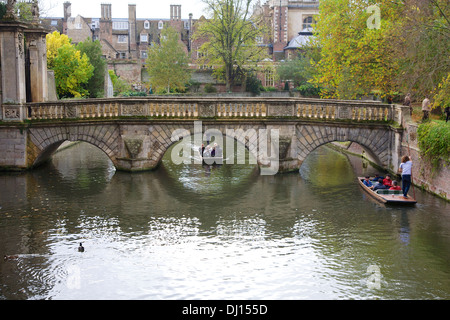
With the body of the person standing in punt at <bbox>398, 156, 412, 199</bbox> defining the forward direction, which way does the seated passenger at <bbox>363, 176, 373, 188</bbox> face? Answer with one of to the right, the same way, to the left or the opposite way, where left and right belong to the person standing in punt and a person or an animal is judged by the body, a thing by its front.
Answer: the opposite way

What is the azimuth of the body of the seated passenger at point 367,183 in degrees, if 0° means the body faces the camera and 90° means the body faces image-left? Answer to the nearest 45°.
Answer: approximately 315°

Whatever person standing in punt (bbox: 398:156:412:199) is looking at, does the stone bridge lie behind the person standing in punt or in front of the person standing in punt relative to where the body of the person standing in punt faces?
in front

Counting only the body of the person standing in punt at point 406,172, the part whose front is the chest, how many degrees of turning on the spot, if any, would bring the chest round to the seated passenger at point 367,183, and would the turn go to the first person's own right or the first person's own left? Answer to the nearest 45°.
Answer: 0° — they already face them

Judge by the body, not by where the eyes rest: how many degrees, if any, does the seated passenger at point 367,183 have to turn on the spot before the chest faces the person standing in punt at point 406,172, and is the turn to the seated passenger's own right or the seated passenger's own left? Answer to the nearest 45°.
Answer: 0° — they already face them

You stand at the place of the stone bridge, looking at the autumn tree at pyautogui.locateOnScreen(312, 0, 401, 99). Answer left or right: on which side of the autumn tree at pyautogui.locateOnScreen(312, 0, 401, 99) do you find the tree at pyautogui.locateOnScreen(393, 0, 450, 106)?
right

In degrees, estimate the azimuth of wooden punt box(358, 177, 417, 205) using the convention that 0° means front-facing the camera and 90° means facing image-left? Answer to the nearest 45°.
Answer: approximately 135°

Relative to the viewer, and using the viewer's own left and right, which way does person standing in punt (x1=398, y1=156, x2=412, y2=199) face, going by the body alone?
facing away from the viewer and to the left of the viewer
